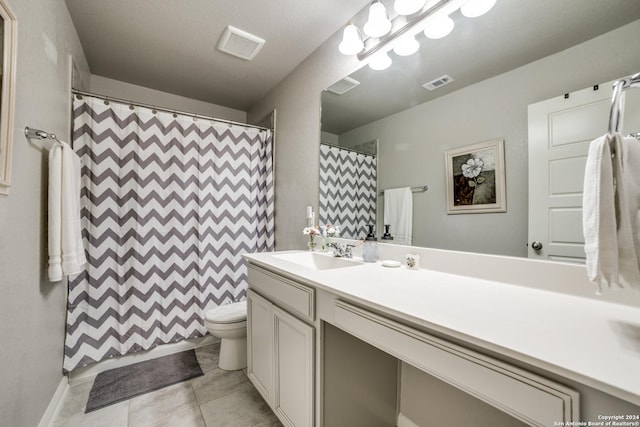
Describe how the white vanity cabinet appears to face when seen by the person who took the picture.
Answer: facing the viewer and to the left of the viewer

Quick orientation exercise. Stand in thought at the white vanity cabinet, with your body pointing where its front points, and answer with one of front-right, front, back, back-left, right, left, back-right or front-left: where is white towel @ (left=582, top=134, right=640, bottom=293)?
left

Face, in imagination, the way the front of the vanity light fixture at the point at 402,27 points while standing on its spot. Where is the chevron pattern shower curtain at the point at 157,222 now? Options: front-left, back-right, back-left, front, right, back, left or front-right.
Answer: front-right

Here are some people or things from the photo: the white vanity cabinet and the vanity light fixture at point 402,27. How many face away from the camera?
0

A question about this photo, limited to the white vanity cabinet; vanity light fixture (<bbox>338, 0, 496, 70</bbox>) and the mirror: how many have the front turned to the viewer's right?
0

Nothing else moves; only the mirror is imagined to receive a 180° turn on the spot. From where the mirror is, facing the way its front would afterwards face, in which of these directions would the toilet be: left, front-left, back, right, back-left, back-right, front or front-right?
back-left

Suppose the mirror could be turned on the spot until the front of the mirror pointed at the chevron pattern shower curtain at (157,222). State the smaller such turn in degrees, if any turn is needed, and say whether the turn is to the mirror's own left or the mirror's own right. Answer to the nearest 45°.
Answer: approximately 45° to the mirror's own right

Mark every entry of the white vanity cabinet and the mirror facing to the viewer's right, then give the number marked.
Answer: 0
